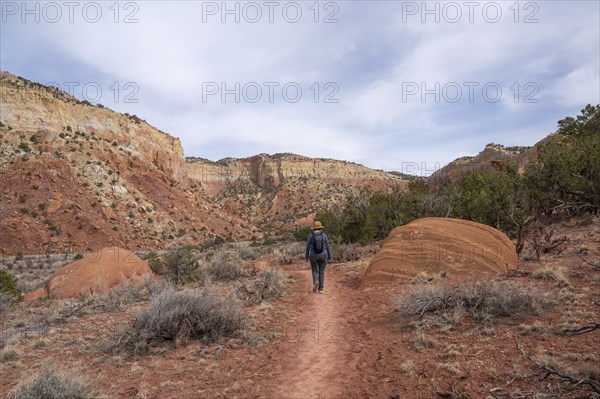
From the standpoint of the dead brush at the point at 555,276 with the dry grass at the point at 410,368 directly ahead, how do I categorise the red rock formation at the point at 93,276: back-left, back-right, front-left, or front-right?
front-right

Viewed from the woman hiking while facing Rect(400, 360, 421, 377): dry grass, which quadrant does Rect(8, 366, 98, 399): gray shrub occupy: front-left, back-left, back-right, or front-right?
front-right

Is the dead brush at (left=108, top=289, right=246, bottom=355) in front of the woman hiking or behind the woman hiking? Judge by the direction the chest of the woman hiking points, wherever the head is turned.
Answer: behind

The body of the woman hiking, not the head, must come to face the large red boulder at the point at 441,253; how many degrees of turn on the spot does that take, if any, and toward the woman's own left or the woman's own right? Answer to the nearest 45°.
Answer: approximately 90° to the woman's own right

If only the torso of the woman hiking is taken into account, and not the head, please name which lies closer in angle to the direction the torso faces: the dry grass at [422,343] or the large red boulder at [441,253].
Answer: the large red boulder

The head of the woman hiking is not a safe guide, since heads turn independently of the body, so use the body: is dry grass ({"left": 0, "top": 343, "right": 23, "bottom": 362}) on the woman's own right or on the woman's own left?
on the woman's own left

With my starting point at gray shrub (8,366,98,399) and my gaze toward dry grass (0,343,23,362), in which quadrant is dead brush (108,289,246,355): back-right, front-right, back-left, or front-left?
front-right

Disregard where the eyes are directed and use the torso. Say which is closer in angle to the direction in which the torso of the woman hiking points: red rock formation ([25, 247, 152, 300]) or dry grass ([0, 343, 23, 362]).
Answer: the red rock formation

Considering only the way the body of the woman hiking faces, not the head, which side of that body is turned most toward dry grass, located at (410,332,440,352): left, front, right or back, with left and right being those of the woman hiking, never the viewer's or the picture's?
back

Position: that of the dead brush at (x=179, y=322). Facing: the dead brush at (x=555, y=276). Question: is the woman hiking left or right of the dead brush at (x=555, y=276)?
left

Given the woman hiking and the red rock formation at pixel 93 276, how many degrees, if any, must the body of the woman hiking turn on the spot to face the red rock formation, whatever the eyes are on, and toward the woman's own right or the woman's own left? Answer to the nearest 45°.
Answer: approximately 45° to the woman's own left

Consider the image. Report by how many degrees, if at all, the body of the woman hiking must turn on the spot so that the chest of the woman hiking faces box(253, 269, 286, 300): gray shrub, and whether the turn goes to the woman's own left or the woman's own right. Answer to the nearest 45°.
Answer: approximately 90° to the woman's own left

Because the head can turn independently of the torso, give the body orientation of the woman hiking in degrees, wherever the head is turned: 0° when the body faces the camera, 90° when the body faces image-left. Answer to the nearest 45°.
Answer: approximately 180°

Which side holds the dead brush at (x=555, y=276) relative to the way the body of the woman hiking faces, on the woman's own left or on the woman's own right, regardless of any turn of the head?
on the woman's own right

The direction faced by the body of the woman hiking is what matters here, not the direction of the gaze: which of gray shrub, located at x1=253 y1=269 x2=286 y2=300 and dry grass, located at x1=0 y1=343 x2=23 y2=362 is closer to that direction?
the gray shrub
